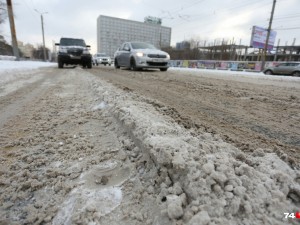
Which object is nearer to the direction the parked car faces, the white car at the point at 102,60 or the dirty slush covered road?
the white car

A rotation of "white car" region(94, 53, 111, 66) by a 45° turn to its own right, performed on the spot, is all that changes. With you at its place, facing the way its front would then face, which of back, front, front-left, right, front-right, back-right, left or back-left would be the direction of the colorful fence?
back-left

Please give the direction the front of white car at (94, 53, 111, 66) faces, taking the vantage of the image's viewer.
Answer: facing the viewer

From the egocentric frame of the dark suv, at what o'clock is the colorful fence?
The colorful fence is roughly at 8 o'clock from the dark suv.

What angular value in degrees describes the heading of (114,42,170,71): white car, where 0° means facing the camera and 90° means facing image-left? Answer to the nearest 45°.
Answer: approximately 315°

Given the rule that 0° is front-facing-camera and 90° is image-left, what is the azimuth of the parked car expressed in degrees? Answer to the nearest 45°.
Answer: approximately 90°

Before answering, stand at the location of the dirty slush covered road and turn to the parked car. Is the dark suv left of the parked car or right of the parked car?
left

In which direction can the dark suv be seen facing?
toward the camera

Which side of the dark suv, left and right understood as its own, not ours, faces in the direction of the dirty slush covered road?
front

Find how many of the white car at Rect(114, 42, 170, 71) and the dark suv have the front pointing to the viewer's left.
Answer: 0
